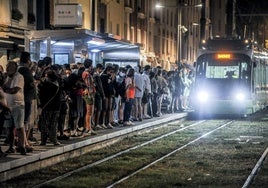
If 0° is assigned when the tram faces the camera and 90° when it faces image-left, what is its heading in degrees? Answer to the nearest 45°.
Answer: approximately 0°

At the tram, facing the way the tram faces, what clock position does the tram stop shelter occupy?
The tram stop shelter is roughly at 2 o'clock from the tram.

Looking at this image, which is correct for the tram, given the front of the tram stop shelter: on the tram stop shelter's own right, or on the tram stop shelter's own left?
on the tram stop shelter's own left

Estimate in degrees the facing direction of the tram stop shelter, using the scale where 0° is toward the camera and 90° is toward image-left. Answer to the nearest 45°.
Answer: approximately 315°
